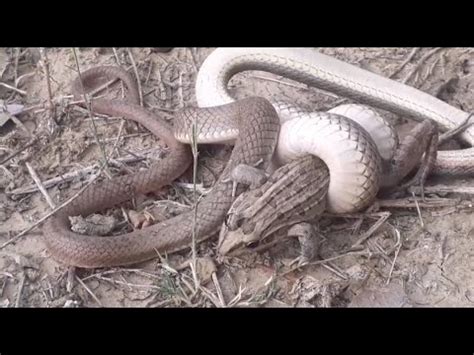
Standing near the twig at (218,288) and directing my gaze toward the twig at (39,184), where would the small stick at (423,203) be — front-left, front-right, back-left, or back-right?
back-right
